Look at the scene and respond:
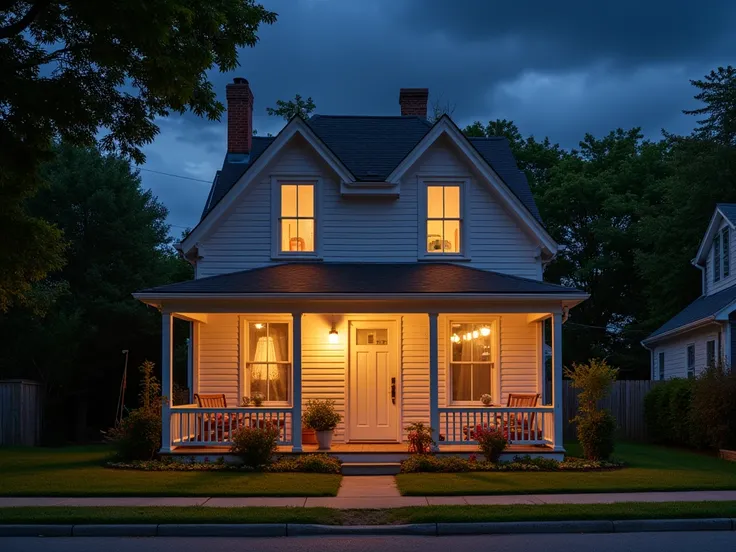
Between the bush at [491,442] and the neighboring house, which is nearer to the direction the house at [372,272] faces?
the bush

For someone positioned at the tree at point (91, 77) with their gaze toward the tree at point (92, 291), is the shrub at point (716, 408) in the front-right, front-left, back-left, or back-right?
front-right

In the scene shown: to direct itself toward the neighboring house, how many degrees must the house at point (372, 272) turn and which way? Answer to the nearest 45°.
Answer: approximately 135° to its left

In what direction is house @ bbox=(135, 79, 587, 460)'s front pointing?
toward the camera

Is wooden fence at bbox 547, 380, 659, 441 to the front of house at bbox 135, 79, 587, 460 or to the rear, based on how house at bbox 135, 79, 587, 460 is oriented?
to the rear

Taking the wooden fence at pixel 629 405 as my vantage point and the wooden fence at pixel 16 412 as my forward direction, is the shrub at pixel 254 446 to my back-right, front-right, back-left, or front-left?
front-left

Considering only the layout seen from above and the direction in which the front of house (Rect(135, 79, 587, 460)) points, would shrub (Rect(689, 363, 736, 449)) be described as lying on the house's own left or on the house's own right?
on the house's own left

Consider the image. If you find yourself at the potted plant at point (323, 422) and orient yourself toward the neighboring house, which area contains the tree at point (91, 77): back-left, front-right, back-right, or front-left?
back-right

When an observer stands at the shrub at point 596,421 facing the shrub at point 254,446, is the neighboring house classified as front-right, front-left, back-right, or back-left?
back-right

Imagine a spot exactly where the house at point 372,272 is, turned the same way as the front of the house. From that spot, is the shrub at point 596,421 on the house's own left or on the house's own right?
on the house's own left
